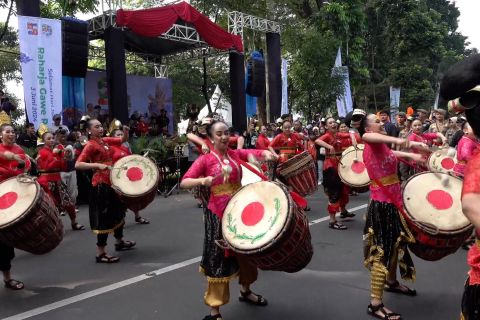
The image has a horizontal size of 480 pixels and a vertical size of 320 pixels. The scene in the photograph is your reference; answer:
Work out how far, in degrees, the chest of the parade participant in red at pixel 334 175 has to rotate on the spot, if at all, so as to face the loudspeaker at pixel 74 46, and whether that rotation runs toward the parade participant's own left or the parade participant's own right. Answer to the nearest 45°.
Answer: approximately 180°

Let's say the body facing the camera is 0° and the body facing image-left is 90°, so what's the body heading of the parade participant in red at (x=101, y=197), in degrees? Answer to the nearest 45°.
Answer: approximately 315°

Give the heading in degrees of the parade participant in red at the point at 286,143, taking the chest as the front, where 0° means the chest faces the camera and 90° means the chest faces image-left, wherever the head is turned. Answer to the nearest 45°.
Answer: approximately 0°

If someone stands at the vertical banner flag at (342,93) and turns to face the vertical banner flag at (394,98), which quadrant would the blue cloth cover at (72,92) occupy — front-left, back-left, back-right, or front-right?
back-left

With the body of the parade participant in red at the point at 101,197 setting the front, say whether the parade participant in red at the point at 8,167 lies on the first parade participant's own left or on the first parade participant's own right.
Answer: on the first parade participant's own right

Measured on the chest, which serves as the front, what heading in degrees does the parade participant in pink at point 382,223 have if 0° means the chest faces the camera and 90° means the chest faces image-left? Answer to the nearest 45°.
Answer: approximately 270°

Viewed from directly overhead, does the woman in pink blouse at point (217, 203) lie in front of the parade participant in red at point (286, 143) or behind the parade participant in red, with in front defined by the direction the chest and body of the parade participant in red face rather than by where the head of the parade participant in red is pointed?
in front

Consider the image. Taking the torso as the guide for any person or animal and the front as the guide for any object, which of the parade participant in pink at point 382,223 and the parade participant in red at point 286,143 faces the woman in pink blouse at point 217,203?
the parade participant in red at point 286,143
